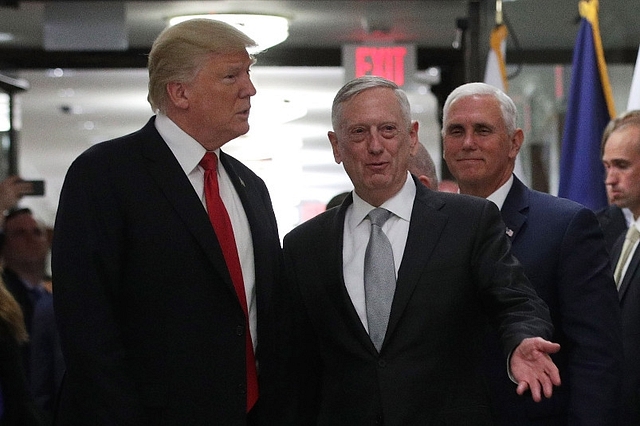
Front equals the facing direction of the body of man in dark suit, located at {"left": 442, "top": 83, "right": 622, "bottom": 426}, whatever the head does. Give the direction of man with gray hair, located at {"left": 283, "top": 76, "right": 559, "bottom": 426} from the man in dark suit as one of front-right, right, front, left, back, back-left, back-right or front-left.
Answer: front

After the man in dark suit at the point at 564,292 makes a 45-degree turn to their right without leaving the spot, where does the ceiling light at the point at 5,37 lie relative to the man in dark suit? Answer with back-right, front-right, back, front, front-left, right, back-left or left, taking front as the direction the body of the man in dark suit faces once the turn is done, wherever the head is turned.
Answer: front-right

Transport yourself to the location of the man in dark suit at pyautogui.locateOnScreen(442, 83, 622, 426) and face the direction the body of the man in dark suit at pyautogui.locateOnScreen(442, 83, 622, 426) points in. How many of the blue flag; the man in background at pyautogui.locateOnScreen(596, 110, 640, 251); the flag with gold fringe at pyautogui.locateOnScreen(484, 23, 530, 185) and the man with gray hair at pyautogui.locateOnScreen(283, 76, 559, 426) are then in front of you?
1

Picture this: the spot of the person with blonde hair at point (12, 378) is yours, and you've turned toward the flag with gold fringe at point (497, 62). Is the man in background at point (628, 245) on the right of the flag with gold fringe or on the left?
right

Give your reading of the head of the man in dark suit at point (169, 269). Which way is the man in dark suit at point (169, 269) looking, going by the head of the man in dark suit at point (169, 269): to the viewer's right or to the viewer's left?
to the viewer's right

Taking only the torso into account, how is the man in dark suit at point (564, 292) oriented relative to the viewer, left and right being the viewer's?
facing the viewer and to the left of the viewer

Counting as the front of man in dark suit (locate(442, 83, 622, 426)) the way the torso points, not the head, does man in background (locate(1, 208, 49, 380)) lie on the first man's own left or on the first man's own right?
on the first man's own right

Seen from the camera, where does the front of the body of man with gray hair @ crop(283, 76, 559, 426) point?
toward the camera

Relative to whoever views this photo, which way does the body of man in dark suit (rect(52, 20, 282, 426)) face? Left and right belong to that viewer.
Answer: facing the viewer and to the right of the viewer

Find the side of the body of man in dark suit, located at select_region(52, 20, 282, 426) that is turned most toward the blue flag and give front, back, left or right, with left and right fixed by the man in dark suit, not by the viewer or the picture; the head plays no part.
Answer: left

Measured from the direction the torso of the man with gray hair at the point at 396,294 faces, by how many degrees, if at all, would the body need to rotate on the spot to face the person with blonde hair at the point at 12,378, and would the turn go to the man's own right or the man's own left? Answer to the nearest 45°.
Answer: approximately 135° to the man's own right

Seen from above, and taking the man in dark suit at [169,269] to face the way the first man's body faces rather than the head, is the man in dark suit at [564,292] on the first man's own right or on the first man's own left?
on the first man's own left

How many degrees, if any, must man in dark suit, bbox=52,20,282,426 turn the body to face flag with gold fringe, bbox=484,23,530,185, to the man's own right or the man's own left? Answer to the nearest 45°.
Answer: approximately 90° to the man's own left
